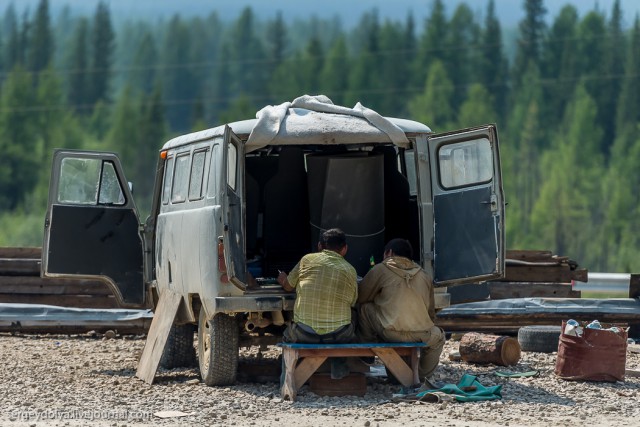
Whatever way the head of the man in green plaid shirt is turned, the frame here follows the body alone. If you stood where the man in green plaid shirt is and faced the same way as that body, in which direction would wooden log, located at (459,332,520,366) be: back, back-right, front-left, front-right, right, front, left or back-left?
front-right

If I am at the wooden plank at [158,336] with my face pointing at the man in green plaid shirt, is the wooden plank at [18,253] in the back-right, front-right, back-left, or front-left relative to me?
back-left

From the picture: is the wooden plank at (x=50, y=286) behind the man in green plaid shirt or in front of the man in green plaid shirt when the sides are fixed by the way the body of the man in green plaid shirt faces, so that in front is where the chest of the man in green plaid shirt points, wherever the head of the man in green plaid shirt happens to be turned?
in front

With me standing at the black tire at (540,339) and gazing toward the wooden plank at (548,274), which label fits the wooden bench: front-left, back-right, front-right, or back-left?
back-left

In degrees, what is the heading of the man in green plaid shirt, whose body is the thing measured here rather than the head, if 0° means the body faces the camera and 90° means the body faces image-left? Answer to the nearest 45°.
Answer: approximately 180°

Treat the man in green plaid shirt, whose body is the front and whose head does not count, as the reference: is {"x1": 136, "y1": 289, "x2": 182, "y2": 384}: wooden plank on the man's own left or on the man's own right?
on the man's own left

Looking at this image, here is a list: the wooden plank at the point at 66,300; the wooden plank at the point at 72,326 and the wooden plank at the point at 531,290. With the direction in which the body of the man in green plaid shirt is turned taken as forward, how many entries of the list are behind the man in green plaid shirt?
0

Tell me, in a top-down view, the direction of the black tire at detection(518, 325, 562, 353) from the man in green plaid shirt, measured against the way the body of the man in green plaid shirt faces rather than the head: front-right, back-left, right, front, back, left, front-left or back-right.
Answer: front-right

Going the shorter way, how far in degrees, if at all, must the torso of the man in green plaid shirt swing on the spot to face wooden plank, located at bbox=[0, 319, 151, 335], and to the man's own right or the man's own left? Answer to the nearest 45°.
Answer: approximately 45° to the man's own left

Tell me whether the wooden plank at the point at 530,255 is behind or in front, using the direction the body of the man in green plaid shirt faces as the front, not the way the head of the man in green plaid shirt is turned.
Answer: in front

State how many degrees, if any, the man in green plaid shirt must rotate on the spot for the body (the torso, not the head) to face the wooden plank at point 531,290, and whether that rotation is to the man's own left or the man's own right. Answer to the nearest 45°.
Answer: approximately 45° to the man's own right

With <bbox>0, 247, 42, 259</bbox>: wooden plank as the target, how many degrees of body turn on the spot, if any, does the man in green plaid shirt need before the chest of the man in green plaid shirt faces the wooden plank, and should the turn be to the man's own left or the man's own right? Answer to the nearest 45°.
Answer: approximately 45° to the man's own left
